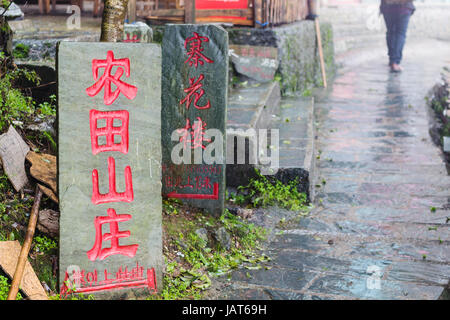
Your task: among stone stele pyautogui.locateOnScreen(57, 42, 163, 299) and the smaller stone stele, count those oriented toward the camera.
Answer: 2

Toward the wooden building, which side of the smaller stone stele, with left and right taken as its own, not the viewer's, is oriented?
back

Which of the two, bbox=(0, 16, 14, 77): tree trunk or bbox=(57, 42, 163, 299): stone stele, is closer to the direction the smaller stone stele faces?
the stone stele

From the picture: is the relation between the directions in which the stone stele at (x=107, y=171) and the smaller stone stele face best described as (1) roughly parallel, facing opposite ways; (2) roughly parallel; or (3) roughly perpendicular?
roughly parallel

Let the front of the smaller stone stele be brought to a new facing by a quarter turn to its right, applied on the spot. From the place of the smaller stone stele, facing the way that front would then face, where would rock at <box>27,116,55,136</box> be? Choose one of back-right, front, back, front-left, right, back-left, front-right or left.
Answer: front

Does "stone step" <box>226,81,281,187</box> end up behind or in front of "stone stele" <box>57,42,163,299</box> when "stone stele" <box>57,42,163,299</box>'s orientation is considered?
behind

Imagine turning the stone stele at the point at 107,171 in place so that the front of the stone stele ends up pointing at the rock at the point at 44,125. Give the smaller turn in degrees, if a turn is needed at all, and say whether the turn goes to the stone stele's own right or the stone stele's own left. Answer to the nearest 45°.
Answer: approximately 180°

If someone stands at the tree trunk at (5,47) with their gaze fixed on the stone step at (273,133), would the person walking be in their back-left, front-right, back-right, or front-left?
front-left

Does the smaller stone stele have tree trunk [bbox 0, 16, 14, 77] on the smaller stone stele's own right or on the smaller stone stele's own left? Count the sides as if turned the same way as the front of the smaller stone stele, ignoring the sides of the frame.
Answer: on the smaller stone stele's own right

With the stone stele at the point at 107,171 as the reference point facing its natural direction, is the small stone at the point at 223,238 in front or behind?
behind

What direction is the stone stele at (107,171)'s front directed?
toward the camera

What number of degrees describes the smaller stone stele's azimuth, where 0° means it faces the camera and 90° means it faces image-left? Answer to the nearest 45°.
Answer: approximately 0°

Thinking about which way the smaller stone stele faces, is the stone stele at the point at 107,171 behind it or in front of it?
in front

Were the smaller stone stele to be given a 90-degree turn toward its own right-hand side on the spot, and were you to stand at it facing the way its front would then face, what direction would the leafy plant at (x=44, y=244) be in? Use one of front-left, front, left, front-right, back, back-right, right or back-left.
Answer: front-left

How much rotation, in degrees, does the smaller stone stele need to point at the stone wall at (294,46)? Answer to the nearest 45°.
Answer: approximately 180°
